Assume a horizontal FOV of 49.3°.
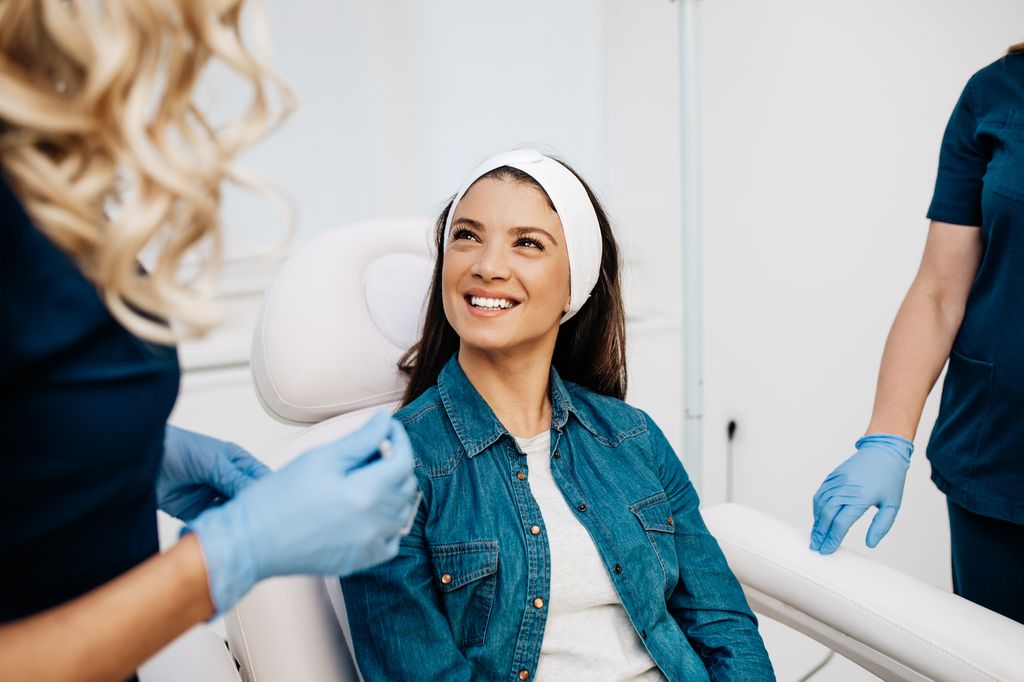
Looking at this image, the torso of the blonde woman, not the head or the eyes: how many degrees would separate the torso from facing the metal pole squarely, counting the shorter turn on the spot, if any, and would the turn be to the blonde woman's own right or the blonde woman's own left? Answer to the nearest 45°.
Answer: approximately 45° to the blonde woman's own left

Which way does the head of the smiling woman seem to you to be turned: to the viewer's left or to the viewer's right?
to the viewer's left

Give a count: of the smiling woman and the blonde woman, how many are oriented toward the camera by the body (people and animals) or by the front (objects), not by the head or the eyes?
1

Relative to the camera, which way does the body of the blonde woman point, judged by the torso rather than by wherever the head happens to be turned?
to the viewer's right

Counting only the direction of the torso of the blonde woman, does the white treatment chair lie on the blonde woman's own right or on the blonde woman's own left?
on the blonde woman's own left

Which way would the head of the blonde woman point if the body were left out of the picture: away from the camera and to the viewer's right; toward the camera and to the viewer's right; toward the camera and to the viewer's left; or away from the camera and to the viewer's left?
away from the camera and to the viewer's right

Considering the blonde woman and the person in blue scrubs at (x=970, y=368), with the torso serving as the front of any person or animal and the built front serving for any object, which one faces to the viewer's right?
the blonde woman

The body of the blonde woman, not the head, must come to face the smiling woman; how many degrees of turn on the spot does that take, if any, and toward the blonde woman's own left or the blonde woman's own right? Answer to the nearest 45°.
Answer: approximately 45° to the blonde woman's own left
